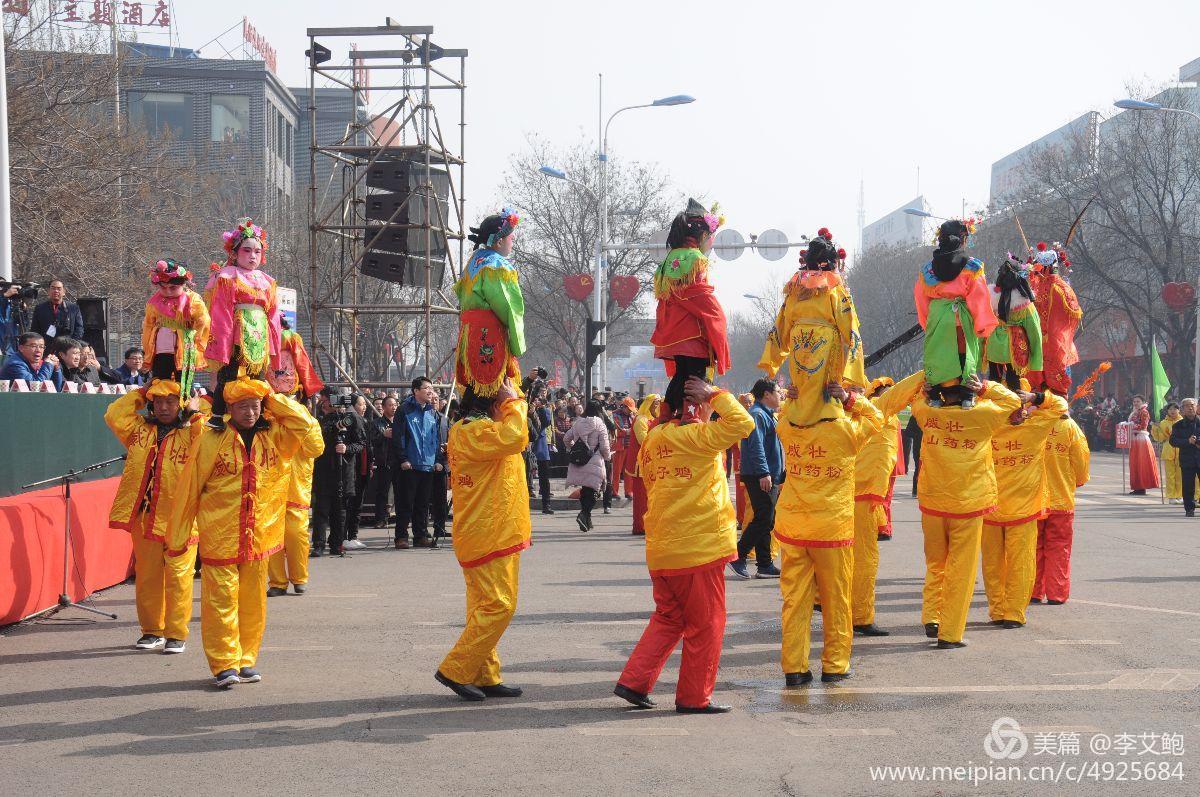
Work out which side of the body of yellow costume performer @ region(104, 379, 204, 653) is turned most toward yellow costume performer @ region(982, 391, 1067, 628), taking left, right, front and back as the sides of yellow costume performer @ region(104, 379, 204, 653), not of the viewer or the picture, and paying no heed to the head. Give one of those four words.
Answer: left

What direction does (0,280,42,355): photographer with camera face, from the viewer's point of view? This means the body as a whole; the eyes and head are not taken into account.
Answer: to the viewer's right

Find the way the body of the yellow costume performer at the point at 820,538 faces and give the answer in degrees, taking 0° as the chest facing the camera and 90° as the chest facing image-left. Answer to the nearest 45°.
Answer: approximately 180°

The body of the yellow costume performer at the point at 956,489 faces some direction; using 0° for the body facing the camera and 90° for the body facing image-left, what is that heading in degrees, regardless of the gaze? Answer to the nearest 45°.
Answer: approximately 180°

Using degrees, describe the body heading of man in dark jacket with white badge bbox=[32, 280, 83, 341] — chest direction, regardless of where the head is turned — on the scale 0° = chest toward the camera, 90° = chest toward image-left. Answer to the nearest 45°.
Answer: approximately 0°

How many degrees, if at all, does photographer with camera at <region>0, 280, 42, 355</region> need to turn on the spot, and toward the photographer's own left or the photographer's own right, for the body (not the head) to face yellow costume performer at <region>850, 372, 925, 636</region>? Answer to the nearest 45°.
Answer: approximately 45° to the photographer's own right

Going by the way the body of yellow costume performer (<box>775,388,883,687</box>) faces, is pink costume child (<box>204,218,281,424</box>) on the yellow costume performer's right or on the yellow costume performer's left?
on the yellow costume performer's left
